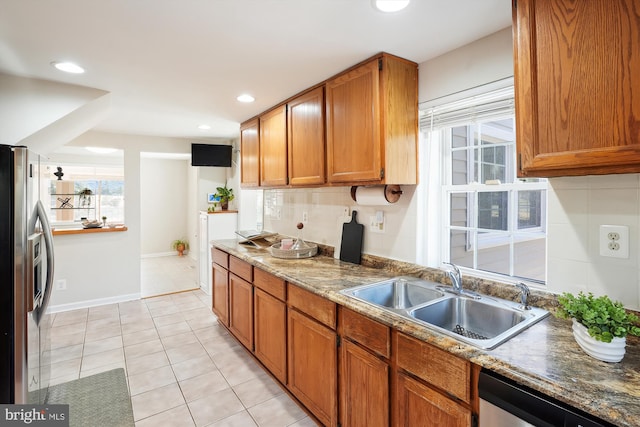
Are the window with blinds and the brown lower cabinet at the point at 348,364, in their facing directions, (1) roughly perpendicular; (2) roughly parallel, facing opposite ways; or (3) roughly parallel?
roughly parallel

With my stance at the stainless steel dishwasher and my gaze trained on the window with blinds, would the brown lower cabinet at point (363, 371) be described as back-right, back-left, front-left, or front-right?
front-left

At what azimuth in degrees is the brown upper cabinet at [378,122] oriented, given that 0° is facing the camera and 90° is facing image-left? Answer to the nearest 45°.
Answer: approximately 45°

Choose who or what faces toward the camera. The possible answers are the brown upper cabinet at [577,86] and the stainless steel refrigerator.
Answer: the brown upper cabinet

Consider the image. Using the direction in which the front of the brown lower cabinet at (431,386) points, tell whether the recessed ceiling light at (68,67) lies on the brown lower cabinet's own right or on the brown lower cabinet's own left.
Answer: on the brown lower cabinet's own right

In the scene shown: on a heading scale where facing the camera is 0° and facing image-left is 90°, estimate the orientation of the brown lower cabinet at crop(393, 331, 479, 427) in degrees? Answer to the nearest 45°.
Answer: approximately 45°

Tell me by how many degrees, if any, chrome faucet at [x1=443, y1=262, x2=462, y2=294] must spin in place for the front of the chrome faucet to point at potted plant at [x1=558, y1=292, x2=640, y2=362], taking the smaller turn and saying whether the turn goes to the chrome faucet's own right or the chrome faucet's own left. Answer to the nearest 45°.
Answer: approximately 90° to the chrome faucet's own left

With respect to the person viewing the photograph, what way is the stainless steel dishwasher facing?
facing the viewer and to the left of the viewer

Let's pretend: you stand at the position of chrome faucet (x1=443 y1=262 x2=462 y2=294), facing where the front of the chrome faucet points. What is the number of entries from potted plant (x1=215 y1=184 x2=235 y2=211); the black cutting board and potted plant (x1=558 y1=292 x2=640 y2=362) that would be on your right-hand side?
2

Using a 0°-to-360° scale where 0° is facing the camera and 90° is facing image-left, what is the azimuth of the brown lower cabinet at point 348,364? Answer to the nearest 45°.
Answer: approximately 45°

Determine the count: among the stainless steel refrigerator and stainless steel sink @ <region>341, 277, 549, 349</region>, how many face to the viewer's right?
1

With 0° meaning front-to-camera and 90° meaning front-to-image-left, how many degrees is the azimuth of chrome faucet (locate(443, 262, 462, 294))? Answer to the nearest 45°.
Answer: approximately 45°

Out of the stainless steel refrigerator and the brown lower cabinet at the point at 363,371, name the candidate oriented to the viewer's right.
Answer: the stainless steel refrigerator

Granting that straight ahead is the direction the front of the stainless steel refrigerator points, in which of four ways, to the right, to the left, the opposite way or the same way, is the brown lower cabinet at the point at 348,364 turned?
the opposite way
